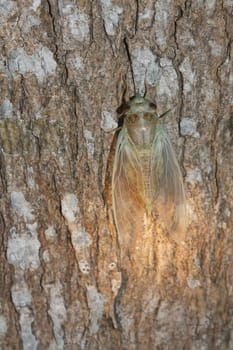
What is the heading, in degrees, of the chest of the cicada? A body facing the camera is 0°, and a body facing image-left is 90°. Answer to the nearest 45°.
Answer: approximately 180°
